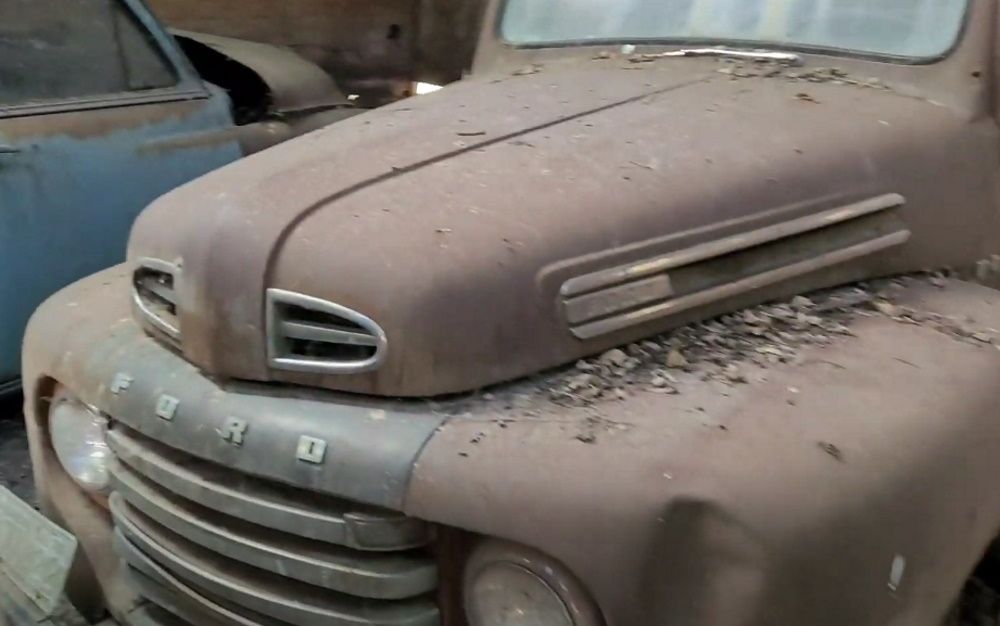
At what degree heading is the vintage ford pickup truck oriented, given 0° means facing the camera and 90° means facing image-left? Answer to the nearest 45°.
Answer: approximately 45°

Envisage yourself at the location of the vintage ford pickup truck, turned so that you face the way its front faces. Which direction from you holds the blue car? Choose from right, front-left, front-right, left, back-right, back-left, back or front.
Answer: right
